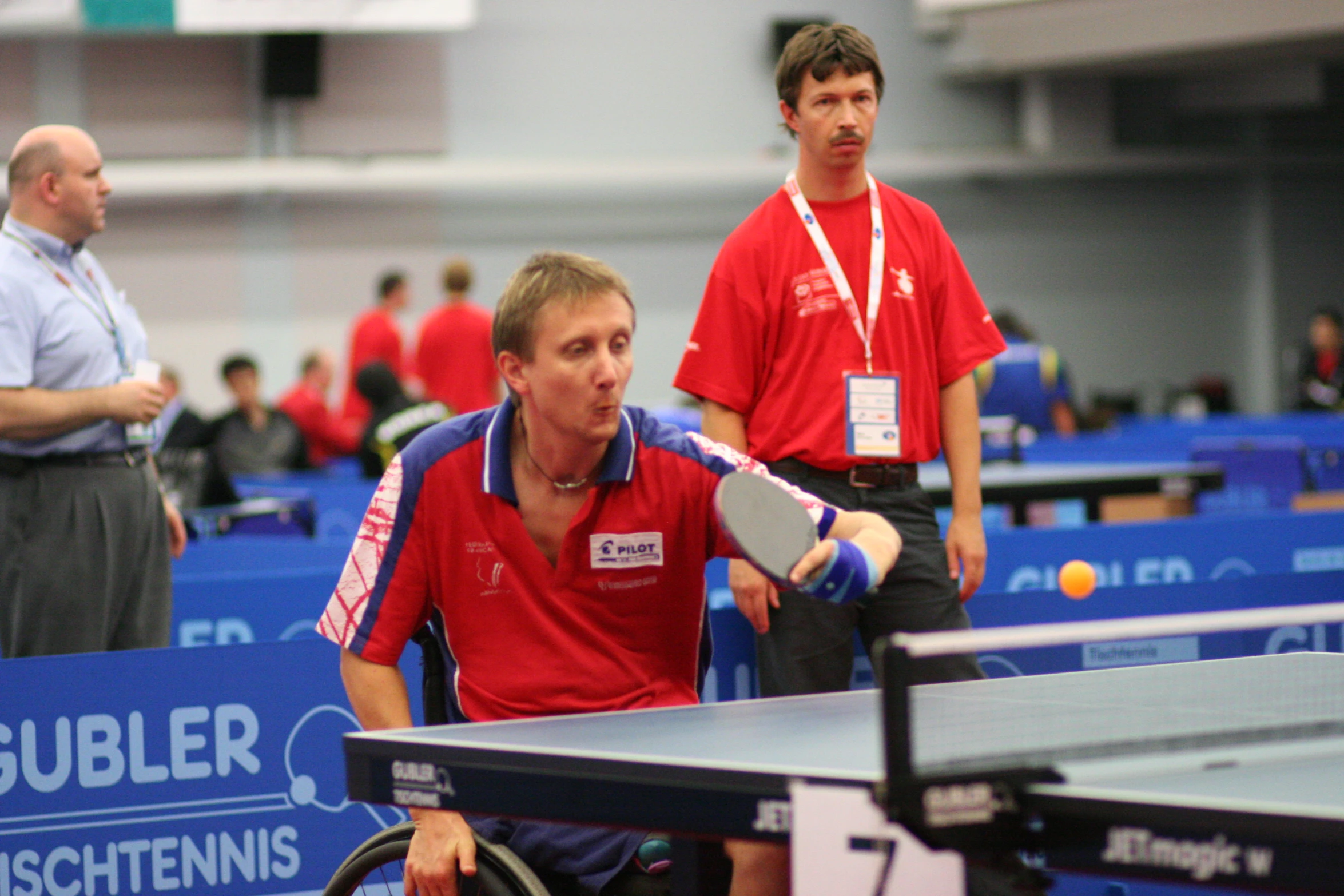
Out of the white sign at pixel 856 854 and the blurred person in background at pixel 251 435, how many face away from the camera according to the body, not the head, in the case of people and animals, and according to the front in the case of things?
0

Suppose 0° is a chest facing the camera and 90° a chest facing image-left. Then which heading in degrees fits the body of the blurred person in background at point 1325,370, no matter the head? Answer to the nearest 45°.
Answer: approximately 0°

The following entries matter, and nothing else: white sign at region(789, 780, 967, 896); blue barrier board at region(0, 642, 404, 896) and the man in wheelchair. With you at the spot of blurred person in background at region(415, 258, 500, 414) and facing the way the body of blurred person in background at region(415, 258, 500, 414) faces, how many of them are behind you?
3

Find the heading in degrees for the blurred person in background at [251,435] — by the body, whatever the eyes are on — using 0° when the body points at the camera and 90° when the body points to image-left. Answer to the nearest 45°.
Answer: approximately 0°

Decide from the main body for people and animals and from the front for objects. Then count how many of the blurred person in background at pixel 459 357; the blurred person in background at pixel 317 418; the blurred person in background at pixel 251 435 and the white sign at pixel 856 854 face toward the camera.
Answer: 2

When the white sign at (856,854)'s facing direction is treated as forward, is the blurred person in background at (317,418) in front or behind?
behind

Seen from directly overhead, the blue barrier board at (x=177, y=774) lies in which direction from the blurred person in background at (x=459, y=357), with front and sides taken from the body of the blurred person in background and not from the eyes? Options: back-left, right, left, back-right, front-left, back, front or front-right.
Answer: back

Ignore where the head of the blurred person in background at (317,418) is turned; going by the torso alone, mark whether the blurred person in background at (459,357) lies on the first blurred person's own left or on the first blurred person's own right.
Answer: on the first blurred person's own right

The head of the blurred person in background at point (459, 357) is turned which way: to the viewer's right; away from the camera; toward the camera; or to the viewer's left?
away from the camera

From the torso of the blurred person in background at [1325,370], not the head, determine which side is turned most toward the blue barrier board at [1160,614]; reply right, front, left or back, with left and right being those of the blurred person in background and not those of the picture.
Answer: front

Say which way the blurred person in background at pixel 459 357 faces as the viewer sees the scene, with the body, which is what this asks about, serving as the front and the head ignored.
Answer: away from the camera

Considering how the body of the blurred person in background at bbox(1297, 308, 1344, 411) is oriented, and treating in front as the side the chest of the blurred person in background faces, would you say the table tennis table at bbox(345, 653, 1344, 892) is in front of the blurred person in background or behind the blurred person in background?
in front
